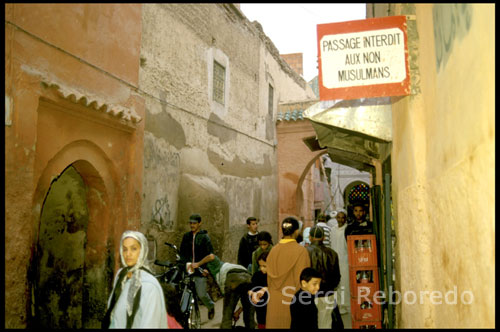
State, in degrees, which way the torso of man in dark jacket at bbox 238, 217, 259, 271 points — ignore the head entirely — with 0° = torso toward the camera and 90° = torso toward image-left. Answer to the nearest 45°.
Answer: approximately 315°

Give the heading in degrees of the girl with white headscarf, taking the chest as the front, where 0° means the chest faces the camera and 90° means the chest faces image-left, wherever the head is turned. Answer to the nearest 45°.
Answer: approximately 45°

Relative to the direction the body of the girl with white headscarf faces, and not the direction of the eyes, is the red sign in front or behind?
behind

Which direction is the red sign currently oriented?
toward the camera

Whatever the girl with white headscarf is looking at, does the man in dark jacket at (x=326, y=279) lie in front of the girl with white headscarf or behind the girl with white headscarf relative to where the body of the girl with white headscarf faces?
behind

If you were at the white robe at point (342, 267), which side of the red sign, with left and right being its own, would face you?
back

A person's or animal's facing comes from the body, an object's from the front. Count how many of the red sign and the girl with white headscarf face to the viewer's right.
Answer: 0

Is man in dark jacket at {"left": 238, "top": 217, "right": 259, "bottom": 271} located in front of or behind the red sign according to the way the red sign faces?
behind
